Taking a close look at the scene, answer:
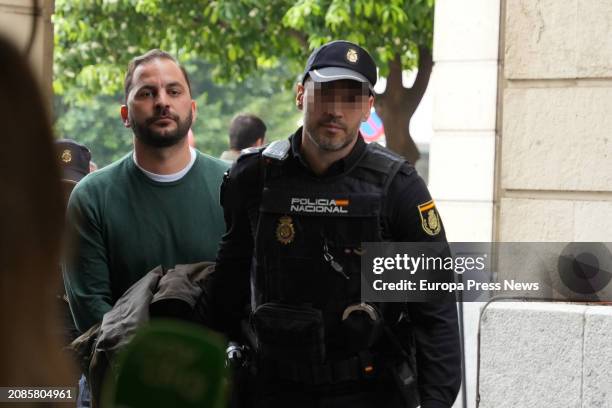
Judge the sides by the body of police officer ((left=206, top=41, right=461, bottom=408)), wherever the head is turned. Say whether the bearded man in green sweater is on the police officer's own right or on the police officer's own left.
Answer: on the police officer's own right

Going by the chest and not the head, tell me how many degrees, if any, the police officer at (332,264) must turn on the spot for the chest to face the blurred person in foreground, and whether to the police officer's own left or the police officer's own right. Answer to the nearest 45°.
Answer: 0° — they already face them

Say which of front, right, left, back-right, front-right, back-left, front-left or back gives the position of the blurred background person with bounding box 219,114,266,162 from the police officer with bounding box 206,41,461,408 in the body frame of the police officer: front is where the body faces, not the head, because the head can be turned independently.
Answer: back

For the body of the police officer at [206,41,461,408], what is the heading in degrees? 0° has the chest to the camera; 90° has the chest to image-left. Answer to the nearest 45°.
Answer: approximately 0°

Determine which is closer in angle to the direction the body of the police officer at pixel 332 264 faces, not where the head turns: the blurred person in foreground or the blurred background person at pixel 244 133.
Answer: the blurred person in foreground
